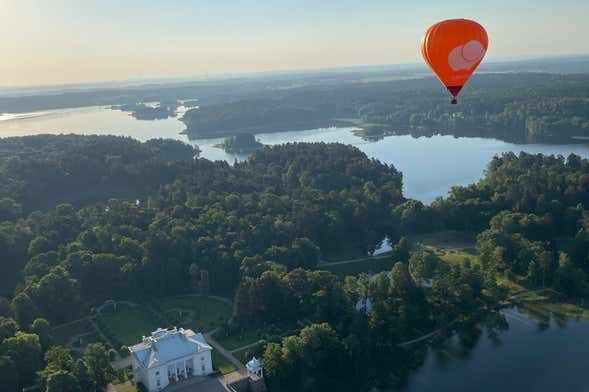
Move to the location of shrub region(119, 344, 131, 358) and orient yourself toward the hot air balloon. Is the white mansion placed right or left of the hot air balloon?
right

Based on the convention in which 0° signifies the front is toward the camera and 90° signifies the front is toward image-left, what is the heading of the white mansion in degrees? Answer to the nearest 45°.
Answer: approximately 315°

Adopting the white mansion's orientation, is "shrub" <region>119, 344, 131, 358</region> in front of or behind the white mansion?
behind
